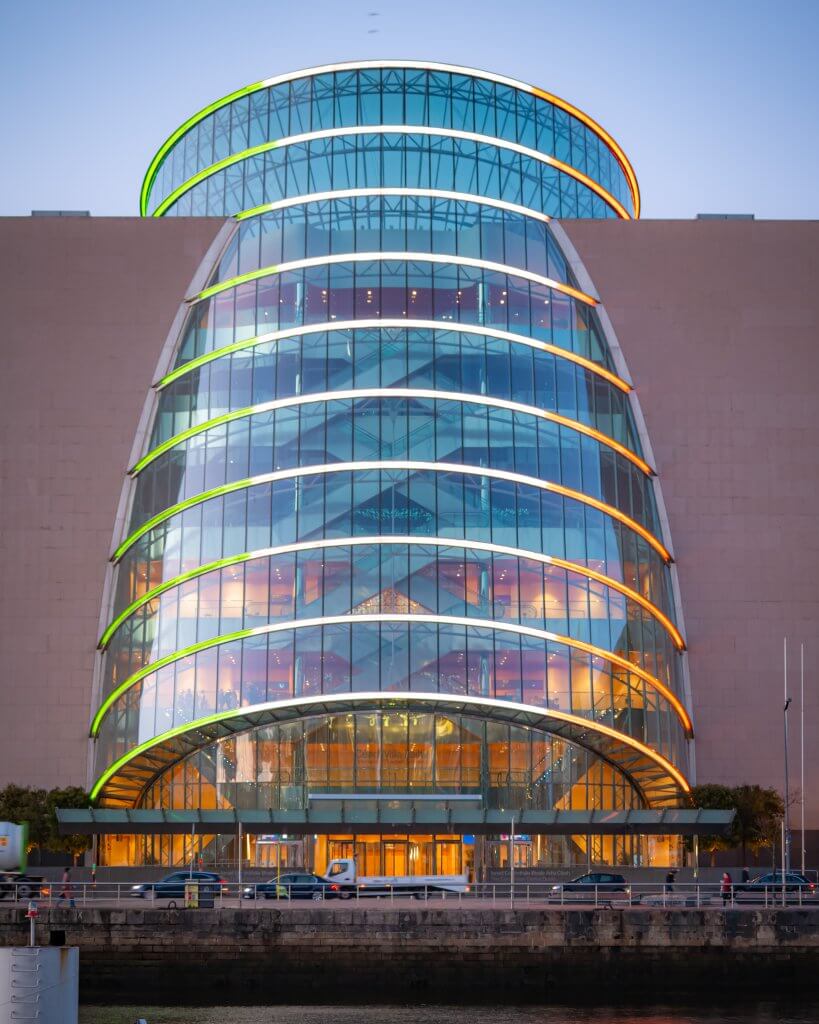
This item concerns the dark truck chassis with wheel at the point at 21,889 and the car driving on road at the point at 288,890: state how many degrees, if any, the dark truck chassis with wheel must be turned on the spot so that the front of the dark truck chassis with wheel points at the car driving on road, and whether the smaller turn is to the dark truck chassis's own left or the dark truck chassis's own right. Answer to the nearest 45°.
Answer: approximately 180°

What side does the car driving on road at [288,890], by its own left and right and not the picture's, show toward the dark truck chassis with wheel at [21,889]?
front

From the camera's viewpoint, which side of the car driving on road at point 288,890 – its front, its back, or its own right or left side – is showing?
left

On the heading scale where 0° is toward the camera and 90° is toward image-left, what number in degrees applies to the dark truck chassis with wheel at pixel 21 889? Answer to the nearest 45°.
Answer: approximately 90°

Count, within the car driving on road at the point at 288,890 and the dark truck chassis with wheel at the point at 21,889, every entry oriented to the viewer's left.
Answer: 2
